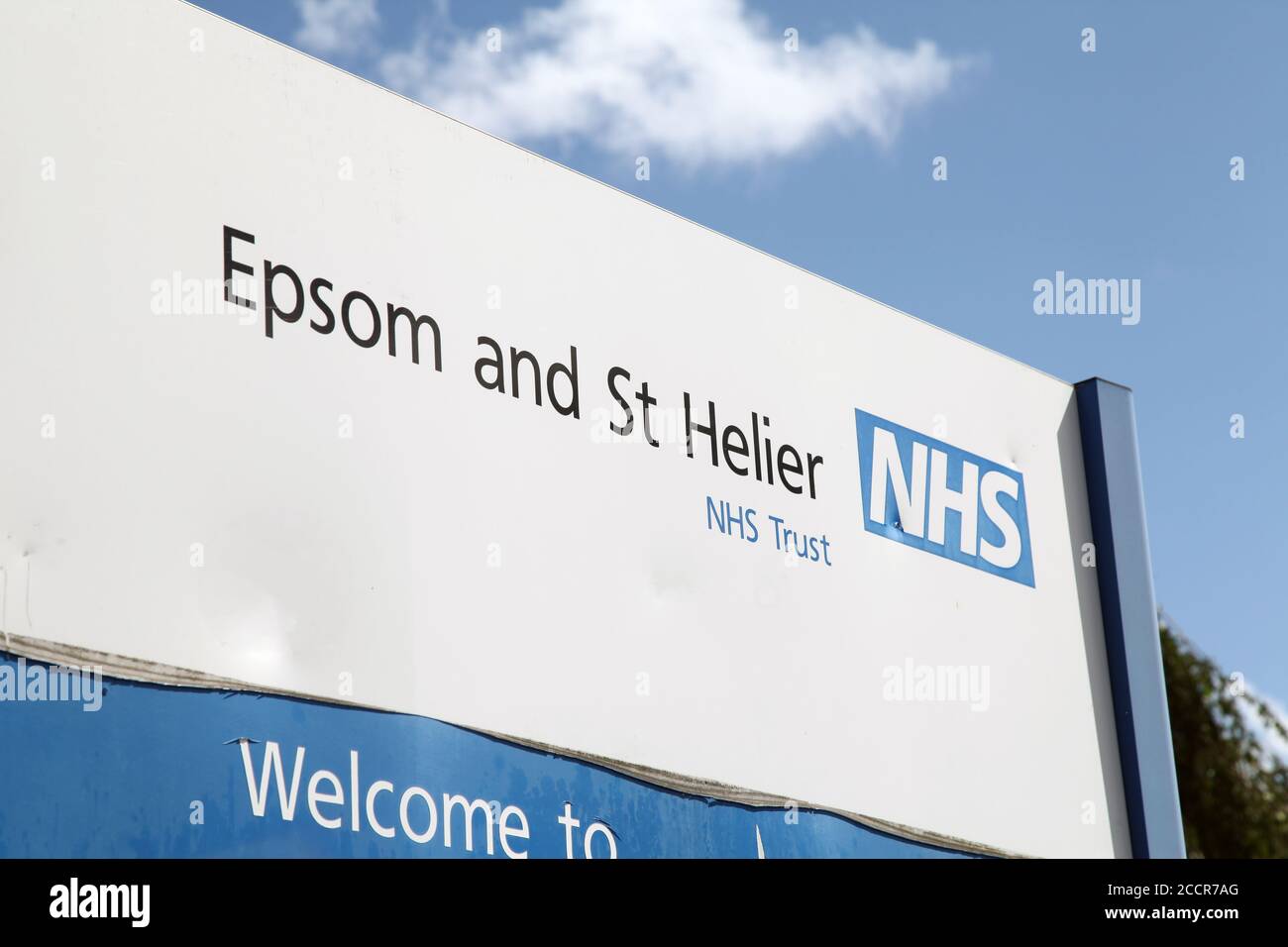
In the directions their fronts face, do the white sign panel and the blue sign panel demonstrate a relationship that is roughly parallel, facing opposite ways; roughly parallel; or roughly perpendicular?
roughly parallel

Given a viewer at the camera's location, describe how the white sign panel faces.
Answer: facing the viewer and to the right of the viewer

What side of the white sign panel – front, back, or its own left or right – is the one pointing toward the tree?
left

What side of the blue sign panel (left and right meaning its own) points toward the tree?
left
